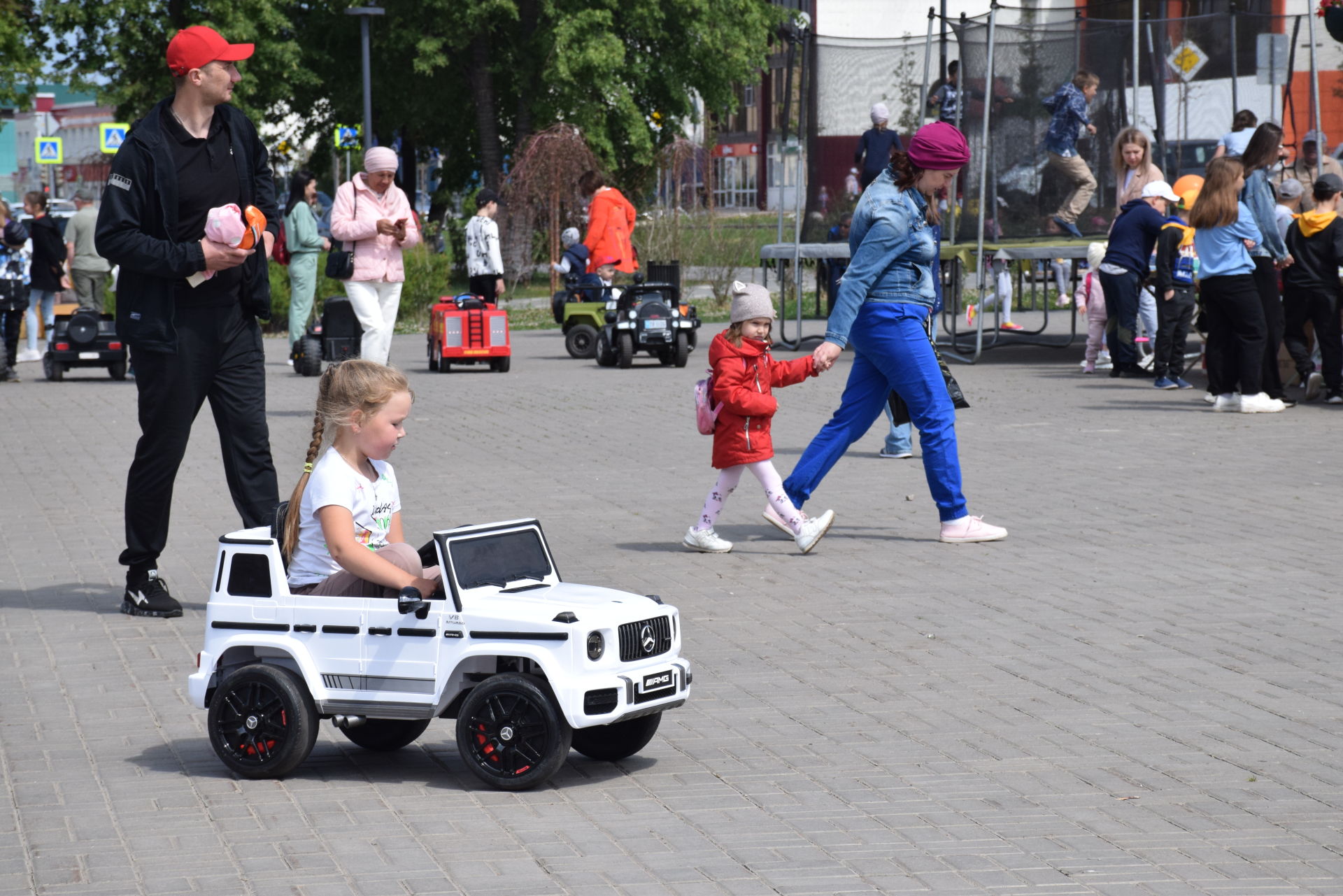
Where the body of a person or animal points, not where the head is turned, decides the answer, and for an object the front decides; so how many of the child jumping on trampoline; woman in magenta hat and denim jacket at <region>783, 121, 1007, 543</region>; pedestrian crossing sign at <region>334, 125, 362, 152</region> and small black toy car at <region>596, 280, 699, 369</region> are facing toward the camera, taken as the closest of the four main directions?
2

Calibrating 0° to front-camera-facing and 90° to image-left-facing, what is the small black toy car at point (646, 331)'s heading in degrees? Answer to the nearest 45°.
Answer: approximately 0°

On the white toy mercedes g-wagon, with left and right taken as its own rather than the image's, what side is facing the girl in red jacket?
left

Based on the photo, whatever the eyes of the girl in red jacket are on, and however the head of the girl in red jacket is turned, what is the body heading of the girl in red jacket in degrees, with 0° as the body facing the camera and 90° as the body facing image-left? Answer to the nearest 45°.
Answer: approximately 315°

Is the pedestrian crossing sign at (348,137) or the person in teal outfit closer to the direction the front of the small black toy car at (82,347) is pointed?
the pedestrian crossing sign

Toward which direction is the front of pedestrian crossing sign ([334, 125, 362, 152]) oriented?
toward the camera

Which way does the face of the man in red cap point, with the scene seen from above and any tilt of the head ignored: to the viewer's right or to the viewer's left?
to the viewer's right
